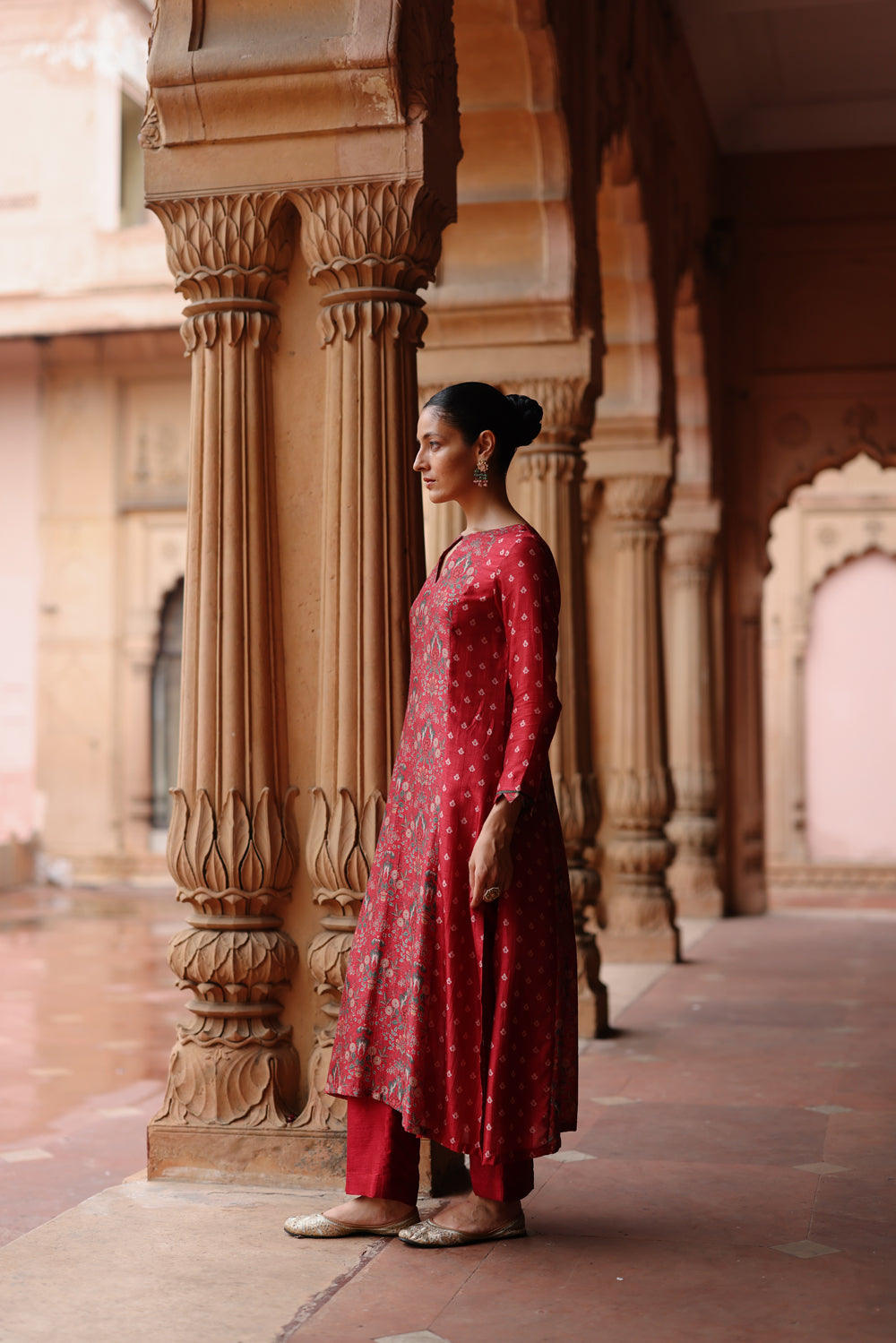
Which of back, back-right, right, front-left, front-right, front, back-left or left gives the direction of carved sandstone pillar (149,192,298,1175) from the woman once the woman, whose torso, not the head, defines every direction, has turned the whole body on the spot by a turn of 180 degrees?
back-left

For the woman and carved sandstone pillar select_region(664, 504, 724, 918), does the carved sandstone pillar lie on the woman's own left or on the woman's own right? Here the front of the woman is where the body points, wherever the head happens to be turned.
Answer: on the woman's own right

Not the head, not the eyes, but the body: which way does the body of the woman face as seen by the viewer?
to the viewer's left

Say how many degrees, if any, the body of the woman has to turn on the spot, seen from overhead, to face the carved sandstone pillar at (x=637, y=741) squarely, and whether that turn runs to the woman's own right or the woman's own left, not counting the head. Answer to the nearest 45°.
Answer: approximately 90° to the woman's own right

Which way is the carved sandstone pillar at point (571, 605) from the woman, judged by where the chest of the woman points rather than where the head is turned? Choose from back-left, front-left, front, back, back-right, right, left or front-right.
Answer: right

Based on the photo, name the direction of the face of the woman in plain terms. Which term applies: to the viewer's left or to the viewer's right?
to the viewer's left
